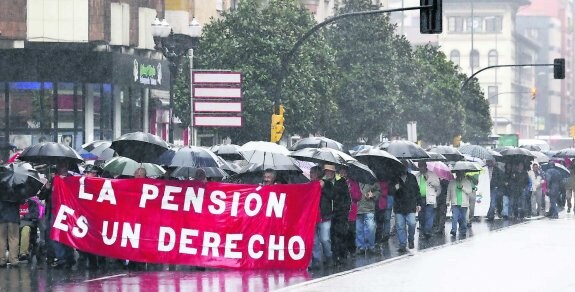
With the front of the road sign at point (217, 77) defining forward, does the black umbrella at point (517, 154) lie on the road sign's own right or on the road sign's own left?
on the road sign's own left

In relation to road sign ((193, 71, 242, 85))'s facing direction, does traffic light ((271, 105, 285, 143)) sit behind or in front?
behind

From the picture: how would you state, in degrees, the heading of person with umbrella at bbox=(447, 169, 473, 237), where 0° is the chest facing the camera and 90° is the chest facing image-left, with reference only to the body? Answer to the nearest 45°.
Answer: approximately 0°

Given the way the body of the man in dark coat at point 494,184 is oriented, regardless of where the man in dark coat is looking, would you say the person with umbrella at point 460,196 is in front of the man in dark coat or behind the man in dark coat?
in front
